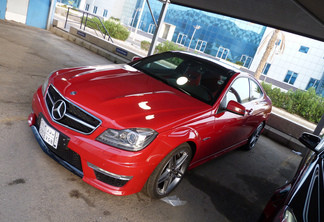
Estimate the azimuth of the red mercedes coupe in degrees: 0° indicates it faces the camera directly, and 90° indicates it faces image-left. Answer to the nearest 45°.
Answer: approximately 45°

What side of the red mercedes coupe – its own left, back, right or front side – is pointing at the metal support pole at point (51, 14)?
right

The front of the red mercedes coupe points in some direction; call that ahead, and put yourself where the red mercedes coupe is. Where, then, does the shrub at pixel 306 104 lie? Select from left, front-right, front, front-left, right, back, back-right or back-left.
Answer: back

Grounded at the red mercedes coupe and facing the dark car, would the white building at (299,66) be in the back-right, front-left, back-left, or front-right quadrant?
back-left

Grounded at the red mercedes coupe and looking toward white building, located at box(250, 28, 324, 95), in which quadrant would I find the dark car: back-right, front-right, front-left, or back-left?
back-right

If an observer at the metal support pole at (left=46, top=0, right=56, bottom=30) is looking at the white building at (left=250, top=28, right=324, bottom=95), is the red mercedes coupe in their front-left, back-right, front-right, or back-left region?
back-right

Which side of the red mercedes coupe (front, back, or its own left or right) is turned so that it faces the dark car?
left
